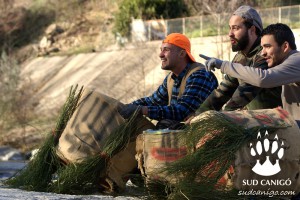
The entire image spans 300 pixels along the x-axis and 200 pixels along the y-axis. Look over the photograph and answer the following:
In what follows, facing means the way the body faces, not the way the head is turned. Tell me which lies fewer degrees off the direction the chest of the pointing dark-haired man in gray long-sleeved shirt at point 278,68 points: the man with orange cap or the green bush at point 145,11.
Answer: the man with orange cap

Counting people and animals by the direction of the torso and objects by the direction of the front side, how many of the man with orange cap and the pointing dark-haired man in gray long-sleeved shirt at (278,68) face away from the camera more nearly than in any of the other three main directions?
0

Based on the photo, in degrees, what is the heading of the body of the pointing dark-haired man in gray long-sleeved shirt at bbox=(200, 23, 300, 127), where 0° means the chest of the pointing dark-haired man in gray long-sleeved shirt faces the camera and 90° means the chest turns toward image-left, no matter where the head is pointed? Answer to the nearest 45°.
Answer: approximately 90°

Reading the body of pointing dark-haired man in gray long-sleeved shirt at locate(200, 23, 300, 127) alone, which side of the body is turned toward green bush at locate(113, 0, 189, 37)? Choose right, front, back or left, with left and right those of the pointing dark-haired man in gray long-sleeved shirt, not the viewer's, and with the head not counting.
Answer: right

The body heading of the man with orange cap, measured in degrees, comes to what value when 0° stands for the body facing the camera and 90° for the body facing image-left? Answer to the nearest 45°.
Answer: approximately 45°

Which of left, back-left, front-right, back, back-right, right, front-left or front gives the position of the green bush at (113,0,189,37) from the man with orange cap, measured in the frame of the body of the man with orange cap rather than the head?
back-right

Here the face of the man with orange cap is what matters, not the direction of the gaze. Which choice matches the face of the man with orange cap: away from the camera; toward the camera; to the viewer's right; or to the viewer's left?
to the viewer's left
